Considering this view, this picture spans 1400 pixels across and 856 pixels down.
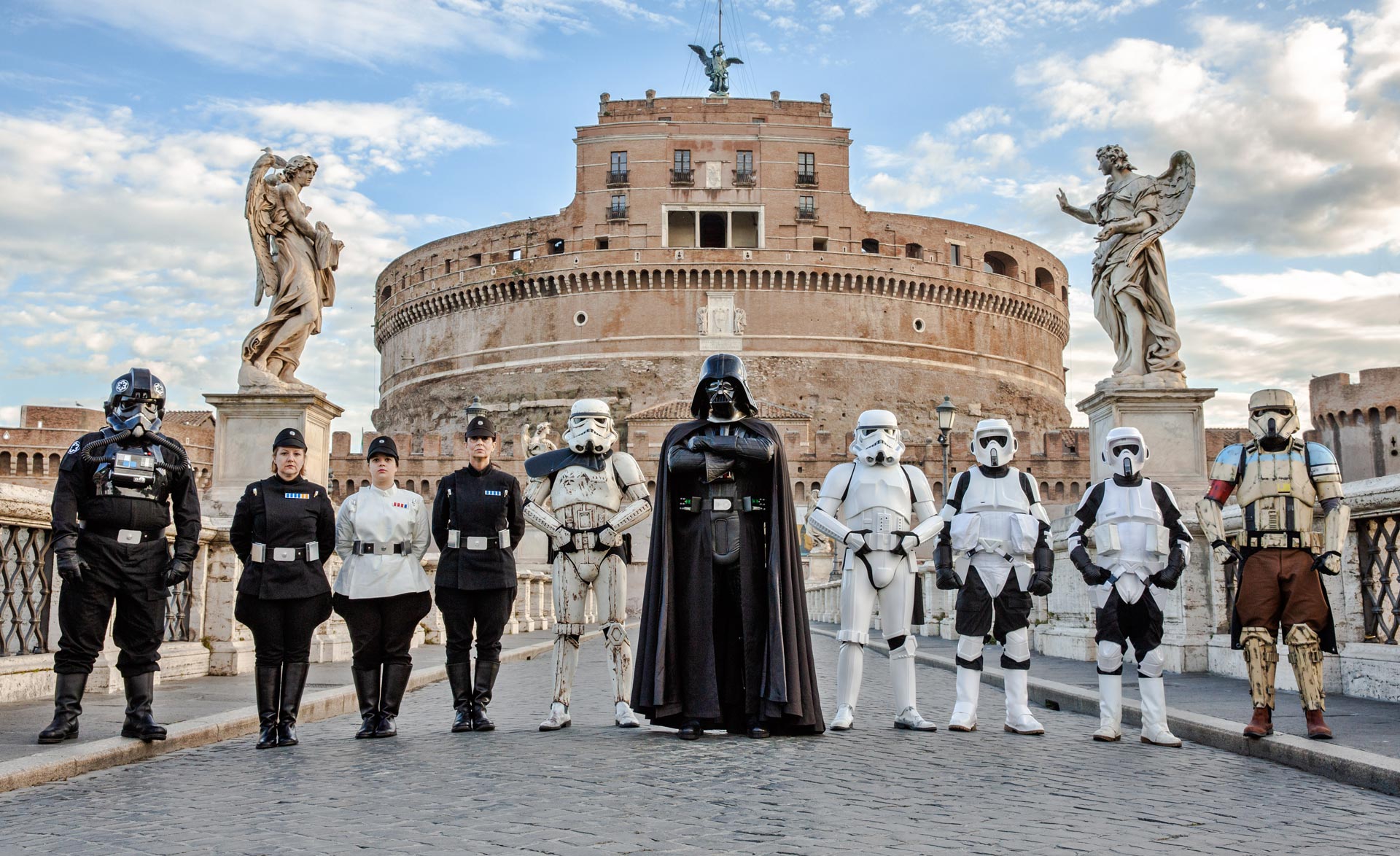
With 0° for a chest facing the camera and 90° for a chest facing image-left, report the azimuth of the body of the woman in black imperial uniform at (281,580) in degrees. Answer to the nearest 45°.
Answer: approximately 0°

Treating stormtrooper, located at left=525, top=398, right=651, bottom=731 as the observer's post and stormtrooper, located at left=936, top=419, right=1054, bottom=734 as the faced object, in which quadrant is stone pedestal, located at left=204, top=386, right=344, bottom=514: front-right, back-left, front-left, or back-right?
back-left

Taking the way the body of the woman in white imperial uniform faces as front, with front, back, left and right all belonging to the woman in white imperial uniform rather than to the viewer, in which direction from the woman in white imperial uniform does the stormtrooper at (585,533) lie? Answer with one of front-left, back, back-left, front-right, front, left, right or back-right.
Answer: left

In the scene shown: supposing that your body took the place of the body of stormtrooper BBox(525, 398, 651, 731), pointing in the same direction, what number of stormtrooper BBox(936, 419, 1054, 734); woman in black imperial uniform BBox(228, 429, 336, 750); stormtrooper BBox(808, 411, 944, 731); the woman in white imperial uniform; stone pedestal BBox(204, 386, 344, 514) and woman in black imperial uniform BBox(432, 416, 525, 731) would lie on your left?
2

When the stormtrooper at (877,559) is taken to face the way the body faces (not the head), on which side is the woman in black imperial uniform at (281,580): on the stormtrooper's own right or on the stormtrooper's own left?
on the stormtrooper's own right

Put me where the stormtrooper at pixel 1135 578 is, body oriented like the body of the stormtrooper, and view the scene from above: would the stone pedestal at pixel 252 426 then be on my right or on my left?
on my right

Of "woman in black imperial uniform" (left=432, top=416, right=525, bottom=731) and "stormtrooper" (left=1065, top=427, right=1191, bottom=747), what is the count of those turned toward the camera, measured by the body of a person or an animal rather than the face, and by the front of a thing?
2

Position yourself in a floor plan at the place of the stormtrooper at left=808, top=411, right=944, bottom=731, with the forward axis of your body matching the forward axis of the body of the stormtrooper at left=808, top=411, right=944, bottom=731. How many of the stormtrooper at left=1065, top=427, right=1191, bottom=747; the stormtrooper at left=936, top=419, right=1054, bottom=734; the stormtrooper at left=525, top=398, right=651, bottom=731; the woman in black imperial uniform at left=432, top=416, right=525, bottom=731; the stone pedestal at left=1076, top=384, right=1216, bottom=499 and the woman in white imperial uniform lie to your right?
3

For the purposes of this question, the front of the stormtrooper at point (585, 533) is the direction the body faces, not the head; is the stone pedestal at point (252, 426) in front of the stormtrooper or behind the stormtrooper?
behind

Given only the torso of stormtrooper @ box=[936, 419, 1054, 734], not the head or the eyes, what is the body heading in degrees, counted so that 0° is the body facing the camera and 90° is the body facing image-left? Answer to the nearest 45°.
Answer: approximately 0°
